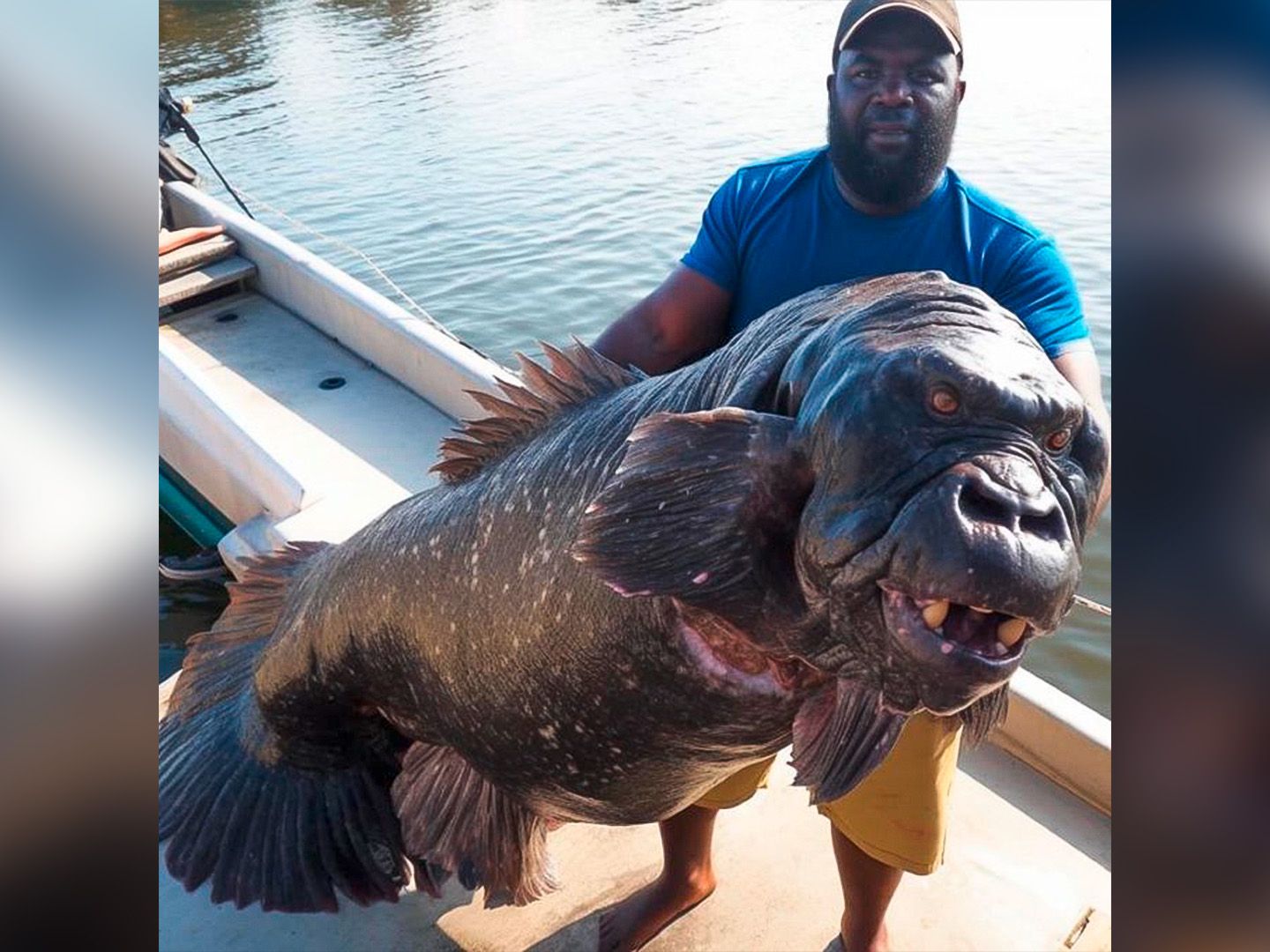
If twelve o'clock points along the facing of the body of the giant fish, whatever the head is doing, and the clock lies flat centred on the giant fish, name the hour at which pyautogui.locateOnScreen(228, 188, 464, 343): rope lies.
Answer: The rope is roughly at 7 o'clock from the giant fish.

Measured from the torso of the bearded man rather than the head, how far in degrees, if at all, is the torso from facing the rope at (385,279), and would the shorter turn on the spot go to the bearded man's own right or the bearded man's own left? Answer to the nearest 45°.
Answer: approximately 135° to the bearded man's own right

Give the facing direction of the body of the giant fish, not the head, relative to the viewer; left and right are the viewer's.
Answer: facing the viewer and to the right of the viewer

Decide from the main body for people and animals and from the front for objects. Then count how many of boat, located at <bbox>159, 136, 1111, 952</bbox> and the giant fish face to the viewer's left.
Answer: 0

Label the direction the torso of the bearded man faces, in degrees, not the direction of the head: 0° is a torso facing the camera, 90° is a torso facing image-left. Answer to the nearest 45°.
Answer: approximately 0°
